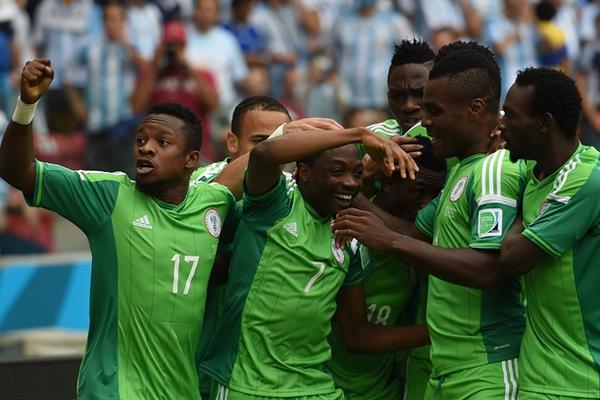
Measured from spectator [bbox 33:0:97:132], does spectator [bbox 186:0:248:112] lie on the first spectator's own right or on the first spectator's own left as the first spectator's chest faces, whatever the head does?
on the first spectator's own left

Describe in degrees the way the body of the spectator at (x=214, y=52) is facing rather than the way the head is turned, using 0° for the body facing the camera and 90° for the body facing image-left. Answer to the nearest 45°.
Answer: approximately 0°

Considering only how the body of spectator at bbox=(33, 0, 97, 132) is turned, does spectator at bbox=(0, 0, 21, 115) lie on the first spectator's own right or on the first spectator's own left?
on the first spectator's own right

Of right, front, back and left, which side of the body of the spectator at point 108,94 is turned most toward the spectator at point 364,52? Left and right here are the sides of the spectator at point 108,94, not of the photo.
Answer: left

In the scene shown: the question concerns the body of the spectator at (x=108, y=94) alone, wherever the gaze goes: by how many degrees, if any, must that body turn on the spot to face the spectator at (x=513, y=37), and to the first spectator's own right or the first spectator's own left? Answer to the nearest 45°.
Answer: approximately 90° to the first spectator's own left
